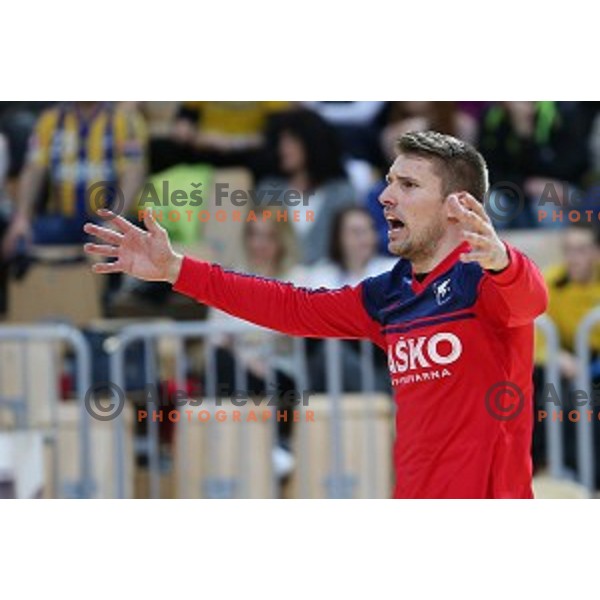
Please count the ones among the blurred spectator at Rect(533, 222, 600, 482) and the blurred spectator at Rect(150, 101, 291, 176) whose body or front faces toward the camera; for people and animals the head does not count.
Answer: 2

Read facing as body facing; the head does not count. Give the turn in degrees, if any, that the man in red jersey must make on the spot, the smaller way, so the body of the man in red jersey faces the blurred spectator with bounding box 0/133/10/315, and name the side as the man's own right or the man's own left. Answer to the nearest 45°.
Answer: approximately 90° to the man's own right

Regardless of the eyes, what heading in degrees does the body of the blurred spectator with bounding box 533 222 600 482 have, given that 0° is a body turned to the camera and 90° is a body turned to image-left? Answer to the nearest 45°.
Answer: approximately 0°

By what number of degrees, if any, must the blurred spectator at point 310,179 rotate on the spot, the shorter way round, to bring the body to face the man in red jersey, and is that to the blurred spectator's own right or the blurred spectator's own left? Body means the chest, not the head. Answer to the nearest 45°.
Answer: approximately 45° to the blurred spectator's own left

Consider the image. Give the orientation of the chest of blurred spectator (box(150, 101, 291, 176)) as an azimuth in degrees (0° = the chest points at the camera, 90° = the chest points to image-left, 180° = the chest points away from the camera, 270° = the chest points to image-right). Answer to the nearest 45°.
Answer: approximately 0°

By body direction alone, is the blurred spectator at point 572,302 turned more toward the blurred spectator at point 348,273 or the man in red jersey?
the man in red jersey

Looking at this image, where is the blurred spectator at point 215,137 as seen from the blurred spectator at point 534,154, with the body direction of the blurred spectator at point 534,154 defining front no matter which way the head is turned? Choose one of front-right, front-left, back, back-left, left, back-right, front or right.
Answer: right

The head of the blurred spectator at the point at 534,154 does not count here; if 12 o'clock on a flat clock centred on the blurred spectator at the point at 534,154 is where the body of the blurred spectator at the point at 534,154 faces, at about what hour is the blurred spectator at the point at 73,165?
the blurred spectator at the point at 73,165 is roughly at 3 o'clock from the blurred spectator at the point at 534,154.
